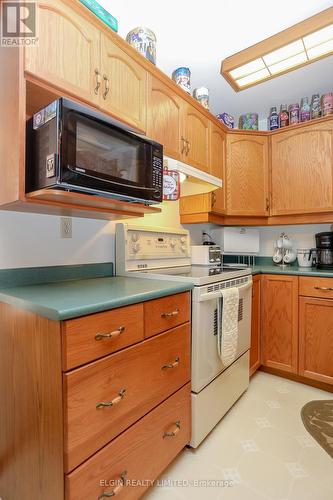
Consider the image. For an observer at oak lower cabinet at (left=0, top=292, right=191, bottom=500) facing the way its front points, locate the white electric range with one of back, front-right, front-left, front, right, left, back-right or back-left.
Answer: left

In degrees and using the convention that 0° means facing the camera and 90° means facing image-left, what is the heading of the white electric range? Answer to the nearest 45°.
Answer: approximately 315°

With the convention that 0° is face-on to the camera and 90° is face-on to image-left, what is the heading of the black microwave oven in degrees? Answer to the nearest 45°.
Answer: approximately 315°

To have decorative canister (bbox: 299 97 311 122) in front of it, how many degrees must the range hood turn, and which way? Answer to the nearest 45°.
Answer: approximately 90° to its left

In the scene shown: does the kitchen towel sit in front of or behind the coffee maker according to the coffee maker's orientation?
in front

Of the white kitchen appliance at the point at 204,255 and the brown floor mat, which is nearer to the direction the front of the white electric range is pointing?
the brown floor mat

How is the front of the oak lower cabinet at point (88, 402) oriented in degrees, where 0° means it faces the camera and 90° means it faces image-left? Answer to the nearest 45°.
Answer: approximately 315°
